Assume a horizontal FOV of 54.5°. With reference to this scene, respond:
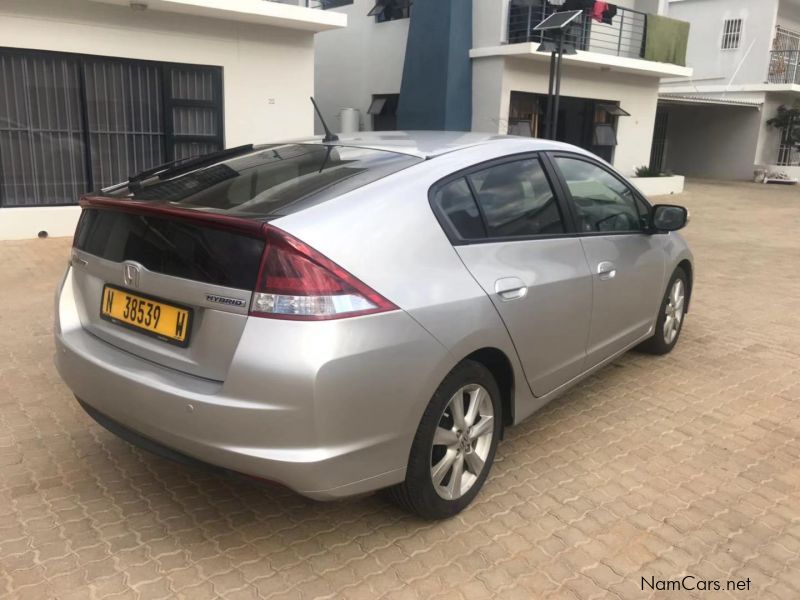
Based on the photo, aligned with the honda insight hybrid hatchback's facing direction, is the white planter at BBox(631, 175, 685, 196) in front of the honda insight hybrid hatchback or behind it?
in front

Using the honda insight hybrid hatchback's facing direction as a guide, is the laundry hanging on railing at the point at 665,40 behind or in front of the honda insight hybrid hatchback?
in front

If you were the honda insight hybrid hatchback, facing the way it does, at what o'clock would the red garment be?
The red garment is roughly at 11 o'clock from the honda insight hybrid hatchback.

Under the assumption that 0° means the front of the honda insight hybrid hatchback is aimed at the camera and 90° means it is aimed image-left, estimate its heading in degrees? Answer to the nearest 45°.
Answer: approximately 225°

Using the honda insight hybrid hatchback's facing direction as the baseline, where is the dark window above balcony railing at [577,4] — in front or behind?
in front

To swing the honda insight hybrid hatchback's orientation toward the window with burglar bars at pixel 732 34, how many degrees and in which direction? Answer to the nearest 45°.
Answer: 0° — it already faces it
